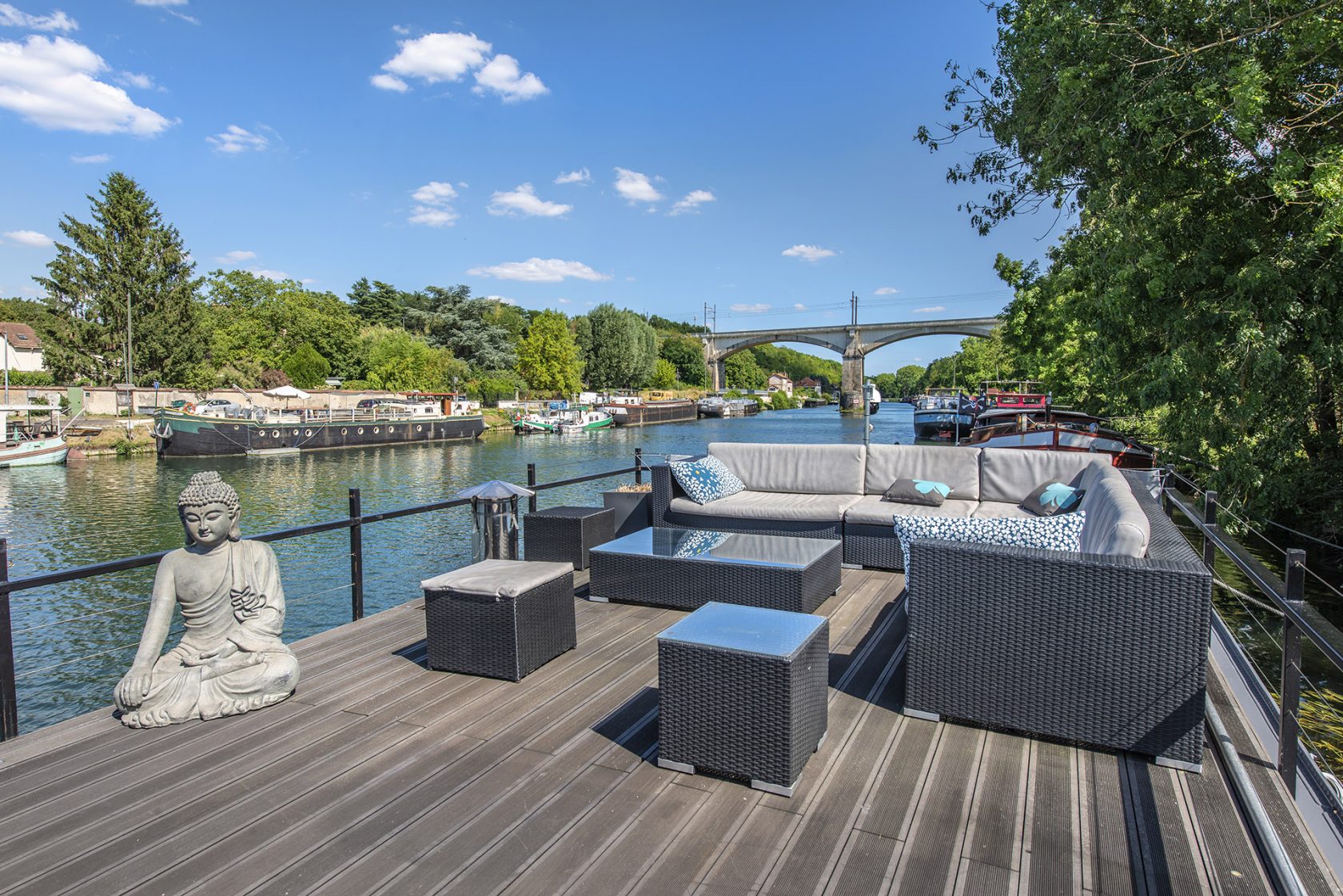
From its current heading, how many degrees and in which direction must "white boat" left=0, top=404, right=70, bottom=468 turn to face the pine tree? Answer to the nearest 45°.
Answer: approximately 90° to its left

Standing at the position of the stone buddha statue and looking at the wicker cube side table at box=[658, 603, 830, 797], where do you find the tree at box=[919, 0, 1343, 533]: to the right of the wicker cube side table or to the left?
left

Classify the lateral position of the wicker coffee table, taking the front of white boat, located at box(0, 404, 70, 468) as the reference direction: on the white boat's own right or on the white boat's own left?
on the white boat's own right

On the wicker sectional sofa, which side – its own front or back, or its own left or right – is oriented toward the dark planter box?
right

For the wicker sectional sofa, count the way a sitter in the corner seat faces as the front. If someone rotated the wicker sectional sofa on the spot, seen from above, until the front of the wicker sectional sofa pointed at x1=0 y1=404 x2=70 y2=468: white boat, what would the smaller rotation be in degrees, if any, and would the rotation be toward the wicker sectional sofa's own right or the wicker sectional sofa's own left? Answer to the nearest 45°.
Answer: approximately 90° to the wicker sectional sofa's own right

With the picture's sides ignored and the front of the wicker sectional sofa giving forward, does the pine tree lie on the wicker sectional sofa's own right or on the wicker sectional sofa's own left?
on the wicker sectional sofa's own right

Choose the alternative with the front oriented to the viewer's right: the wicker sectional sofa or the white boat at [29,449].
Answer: the white boat

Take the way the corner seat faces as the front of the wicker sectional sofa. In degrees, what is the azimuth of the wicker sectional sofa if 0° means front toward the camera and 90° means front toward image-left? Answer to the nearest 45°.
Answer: approximately 45°

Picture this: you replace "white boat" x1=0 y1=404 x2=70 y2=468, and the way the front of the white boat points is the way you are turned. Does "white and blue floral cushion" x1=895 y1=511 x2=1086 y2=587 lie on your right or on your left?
on your right

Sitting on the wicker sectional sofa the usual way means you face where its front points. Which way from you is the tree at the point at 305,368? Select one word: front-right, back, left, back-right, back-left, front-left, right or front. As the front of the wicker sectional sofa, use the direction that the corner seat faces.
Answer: right

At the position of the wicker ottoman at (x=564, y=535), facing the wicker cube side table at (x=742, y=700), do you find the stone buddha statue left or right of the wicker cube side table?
right

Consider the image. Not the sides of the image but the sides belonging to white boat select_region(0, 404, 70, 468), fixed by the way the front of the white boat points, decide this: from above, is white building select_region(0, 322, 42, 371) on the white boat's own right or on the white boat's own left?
on the white boat's own left

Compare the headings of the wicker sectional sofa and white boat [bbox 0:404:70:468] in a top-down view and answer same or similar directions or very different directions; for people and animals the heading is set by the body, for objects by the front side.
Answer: very different directions

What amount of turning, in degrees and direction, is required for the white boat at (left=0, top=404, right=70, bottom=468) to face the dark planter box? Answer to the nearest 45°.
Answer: approximately 90° to its right
